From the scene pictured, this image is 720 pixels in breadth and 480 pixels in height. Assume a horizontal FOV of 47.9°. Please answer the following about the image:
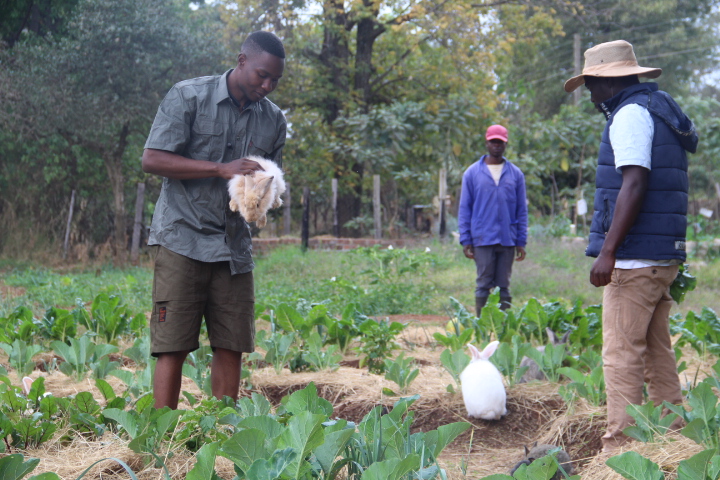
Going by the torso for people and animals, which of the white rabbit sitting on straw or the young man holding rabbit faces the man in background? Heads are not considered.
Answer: the white rabbit sitting on straw

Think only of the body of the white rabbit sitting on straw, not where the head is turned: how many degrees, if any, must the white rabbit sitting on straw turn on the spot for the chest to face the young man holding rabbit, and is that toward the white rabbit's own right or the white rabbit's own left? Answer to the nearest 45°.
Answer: approximately 135° to the white rabbit's own left

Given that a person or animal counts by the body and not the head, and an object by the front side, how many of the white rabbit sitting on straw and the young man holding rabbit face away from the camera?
1

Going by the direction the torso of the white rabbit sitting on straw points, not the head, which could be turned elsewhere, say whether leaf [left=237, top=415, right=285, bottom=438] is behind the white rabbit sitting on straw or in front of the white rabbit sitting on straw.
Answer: behind

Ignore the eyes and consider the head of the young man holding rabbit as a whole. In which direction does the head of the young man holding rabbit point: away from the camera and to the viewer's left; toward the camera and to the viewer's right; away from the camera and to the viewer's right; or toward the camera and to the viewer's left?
toward the camera and to the viewer's right

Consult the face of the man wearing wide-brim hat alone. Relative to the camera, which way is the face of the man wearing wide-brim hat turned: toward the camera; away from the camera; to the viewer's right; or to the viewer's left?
to the viewer's left

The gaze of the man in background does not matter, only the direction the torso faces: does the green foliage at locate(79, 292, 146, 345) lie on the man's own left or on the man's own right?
on the man's own right

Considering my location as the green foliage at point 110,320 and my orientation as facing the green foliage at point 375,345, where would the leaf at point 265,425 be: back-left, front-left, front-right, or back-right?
front-right

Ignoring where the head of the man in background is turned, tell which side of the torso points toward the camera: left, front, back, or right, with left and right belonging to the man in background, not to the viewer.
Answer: front

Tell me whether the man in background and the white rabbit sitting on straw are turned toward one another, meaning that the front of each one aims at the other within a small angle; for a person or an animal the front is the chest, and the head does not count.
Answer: yes

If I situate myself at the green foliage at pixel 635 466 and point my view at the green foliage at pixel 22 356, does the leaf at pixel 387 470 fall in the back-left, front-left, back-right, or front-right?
front-left

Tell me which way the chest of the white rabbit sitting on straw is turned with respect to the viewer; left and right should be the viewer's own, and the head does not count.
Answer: facing away from the viewer

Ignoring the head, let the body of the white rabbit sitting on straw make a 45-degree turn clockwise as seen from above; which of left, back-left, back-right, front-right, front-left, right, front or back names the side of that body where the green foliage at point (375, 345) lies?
left

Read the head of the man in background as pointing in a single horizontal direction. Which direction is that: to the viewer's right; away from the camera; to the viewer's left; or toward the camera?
toward the camera

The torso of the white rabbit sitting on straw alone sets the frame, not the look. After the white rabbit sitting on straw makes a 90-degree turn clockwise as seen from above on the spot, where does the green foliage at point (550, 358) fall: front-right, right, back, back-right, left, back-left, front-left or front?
front-left

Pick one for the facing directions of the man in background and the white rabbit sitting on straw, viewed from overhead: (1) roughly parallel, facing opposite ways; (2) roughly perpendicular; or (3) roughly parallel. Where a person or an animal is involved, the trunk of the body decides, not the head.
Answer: roughly parallel, facing opposite ways

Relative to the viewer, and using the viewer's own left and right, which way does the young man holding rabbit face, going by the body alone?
facing the viewer and to the right of the viewer
